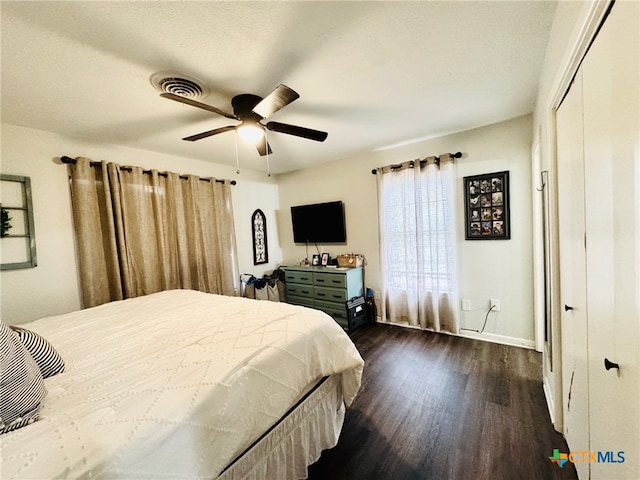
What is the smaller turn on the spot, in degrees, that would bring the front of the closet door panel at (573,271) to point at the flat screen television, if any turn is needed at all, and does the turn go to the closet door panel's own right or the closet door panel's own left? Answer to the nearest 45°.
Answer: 0° — it already faces it

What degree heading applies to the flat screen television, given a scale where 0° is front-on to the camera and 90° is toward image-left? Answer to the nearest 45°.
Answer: approximately 45°

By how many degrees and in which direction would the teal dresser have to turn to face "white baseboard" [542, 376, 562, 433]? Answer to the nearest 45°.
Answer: approximately 90° to its left

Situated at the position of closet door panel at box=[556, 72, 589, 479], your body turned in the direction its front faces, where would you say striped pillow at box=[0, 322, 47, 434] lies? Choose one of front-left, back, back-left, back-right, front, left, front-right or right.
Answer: front-left

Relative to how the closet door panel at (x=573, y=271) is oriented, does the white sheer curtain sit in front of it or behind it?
in front

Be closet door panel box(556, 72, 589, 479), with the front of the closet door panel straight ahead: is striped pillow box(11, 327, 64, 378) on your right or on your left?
on your left

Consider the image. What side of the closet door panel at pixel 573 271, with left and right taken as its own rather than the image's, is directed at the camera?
left

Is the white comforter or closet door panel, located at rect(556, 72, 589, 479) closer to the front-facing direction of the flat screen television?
the white comforter

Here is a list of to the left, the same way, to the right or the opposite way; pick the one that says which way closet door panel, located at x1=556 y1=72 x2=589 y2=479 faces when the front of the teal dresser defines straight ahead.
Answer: to the right
